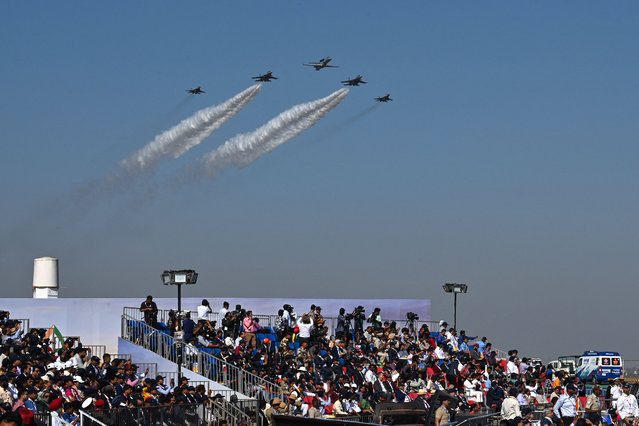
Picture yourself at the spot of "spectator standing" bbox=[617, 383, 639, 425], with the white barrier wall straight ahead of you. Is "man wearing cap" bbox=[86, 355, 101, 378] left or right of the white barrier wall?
left

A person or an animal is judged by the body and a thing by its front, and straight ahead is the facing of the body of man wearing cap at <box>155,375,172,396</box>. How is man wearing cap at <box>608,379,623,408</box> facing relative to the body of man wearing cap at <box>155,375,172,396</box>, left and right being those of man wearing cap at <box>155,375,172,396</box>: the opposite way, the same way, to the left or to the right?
the same way

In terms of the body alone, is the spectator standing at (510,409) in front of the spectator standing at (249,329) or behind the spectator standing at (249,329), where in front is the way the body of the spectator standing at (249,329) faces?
in front

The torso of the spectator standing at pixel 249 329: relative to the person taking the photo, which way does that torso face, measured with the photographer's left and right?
facing the viewer and to the right of the viewer

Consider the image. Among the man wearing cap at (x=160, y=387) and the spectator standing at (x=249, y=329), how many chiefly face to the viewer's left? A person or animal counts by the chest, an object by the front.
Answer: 0

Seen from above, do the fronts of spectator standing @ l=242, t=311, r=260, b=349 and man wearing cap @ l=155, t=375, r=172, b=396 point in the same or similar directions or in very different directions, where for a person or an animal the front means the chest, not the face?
same or similar directions
